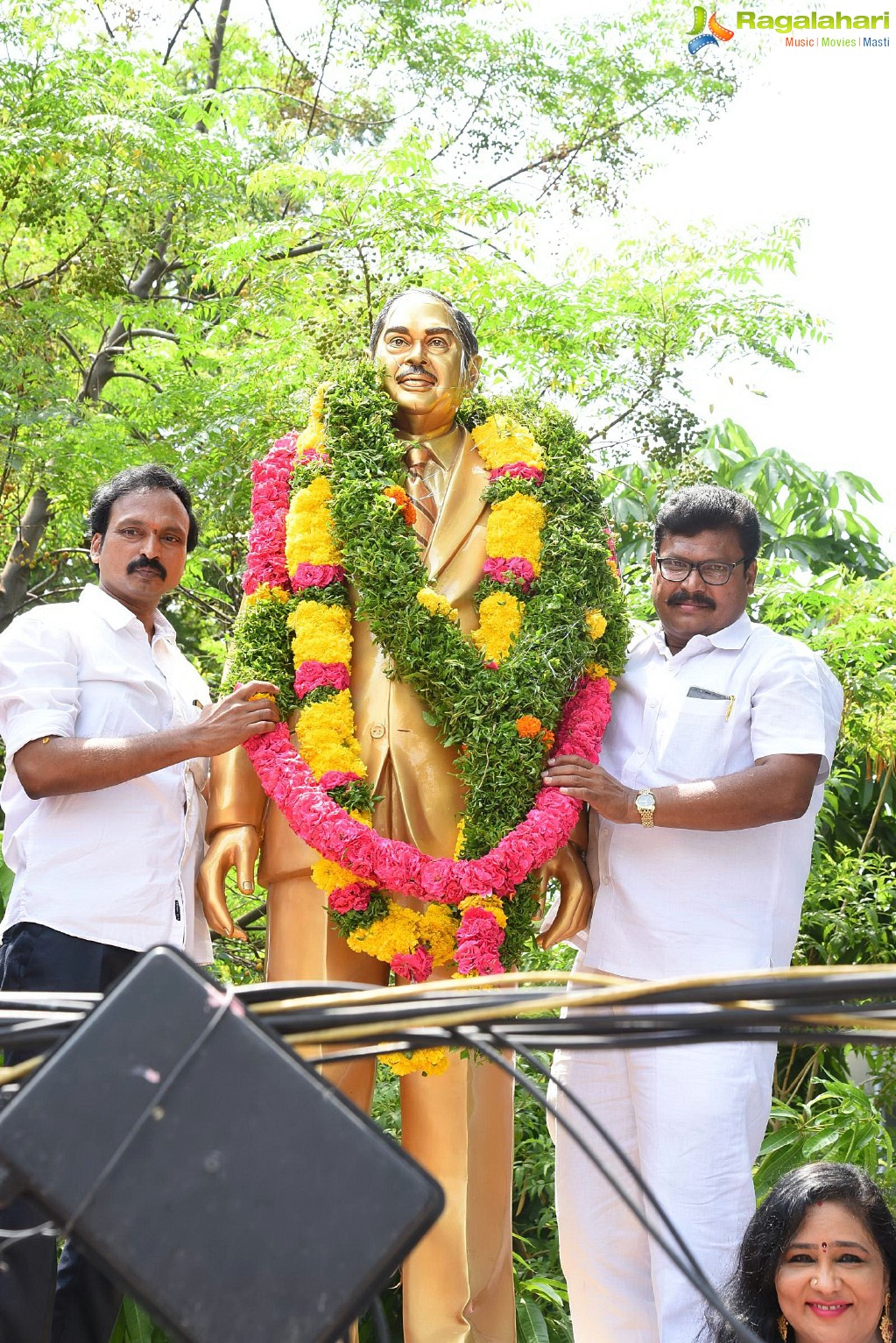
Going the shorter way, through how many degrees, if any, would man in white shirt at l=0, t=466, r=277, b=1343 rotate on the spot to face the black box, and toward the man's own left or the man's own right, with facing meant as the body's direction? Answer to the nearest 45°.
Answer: approximately 45° to the man's own right

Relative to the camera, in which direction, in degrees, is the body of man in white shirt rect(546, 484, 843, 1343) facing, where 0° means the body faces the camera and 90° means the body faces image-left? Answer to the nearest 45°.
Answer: approximately 45°

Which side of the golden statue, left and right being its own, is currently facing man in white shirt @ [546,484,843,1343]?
left

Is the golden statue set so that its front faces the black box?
yes

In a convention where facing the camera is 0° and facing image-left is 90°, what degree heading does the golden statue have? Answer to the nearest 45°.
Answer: approximately 0°

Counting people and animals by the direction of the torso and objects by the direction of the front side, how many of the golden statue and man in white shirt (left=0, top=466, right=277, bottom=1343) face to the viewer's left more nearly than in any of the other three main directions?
0

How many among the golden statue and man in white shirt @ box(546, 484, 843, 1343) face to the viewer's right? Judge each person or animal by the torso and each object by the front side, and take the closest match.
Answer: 0

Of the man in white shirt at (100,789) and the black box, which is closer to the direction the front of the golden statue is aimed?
the black box

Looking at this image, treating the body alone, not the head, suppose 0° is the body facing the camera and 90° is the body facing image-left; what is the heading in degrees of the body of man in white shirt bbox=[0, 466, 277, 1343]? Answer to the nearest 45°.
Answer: approximately 315°

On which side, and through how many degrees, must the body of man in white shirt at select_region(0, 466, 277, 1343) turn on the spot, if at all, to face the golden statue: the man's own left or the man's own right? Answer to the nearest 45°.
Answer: approximately 45° to the man's own left
